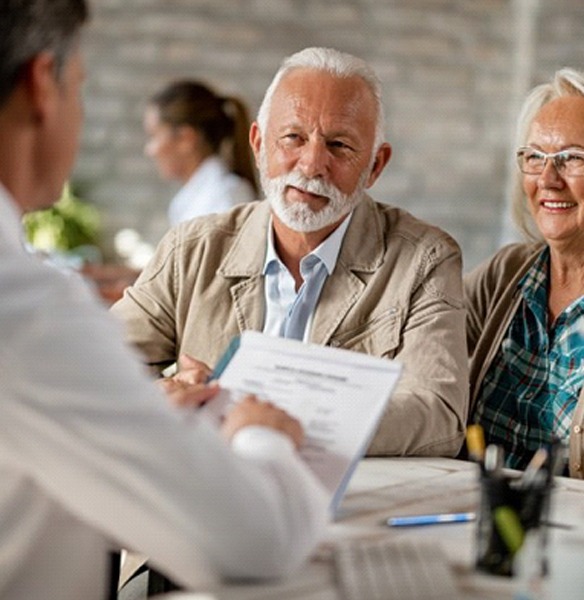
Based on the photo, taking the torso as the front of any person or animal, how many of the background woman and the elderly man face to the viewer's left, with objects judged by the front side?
1

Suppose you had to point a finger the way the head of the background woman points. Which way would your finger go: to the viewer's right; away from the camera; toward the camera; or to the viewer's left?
to the viewer's left

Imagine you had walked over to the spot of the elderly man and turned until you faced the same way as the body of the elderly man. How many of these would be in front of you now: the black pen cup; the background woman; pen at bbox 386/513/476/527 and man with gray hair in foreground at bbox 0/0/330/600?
3

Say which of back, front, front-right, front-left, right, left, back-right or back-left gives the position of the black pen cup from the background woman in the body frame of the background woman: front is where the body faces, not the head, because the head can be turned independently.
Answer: left

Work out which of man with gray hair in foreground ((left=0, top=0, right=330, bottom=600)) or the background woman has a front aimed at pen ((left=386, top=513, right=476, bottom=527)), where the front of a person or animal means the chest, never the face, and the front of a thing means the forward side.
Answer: the man with gray hair in foreground

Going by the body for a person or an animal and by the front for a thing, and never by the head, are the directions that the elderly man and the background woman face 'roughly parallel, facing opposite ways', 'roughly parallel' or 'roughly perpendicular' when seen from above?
roughly perpendicular

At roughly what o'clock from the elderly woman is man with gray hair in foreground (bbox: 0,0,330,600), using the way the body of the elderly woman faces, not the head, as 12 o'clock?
The man with gray hair in foreground is roughly at 11 o'clock from the elderly woman.

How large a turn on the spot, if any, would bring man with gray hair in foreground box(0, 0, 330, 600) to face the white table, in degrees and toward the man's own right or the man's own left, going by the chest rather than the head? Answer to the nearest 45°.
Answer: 0° — they already face it

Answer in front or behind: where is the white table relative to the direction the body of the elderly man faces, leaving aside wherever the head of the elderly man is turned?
in front

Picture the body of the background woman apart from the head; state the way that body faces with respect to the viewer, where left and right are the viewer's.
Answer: facing to the left of the viewer

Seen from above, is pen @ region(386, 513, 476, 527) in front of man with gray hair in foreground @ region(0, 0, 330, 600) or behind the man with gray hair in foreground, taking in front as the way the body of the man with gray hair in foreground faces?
in front

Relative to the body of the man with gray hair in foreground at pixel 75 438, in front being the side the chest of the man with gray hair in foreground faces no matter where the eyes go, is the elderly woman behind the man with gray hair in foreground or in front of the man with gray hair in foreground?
in front

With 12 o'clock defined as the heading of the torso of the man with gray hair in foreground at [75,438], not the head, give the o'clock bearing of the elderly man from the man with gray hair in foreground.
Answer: The elderly man is roughly at 11 o'clock from the man with gray hair in foreground.
